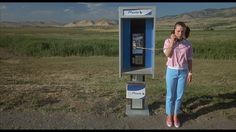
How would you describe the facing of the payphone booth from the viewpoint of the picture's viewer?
facing the viewer

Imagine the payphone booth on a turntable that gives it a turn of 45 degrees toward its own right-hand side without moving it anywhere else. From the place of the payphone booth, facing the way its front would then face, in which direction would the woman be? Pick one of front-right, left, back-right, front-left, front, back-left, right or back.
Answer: left

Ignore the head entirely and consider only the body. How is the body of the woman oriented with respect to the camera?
toward the camera
